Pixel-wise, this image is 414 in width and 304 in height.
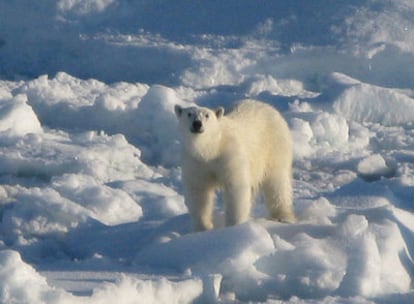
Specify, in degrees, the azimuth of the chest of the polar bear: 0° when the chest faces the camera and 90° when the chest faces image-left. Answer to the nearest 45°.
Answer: approximately 45°
